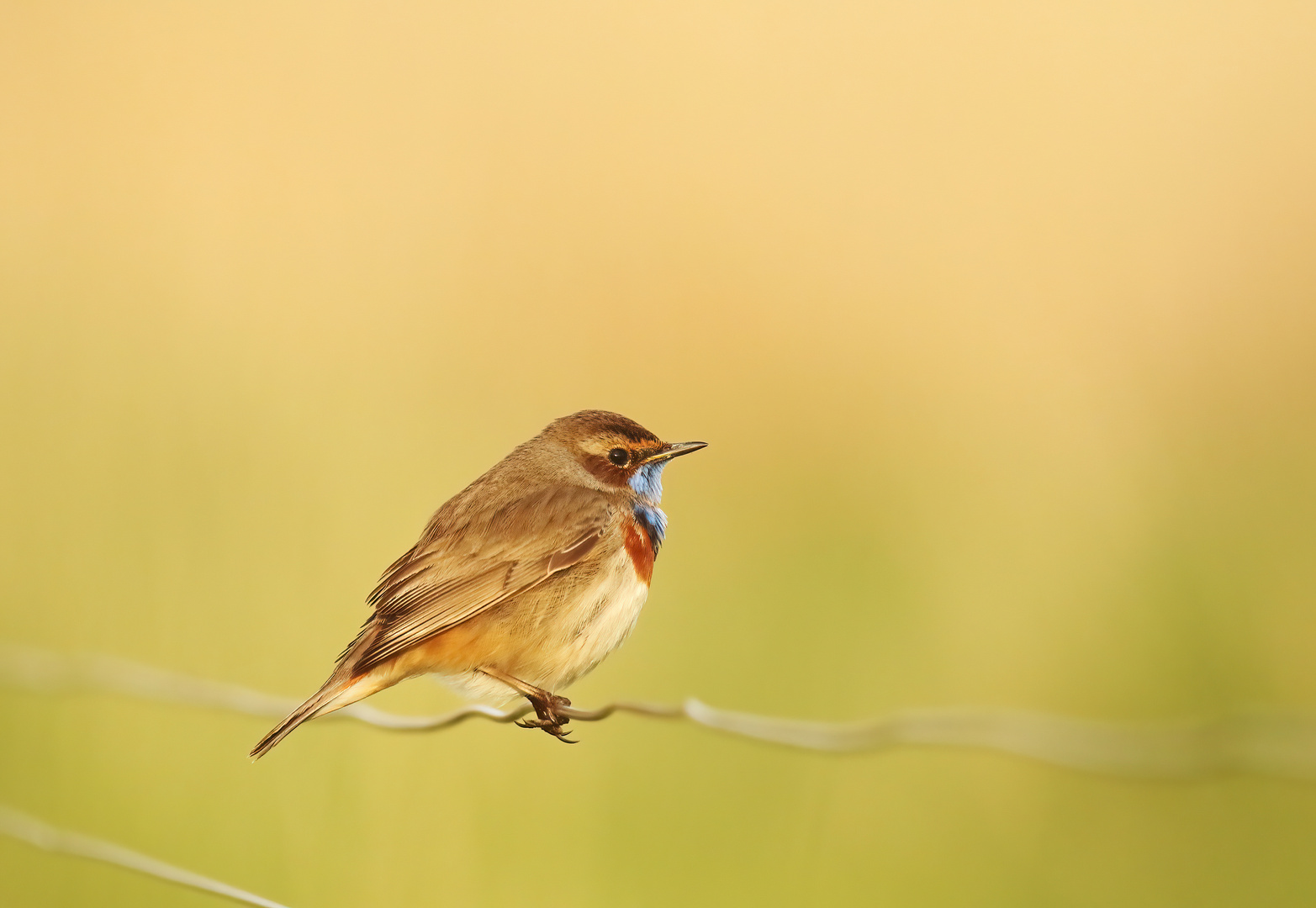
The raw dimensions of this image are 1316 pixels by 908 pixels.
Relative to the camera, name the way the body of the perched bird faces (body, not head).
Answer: to the viewer's right
